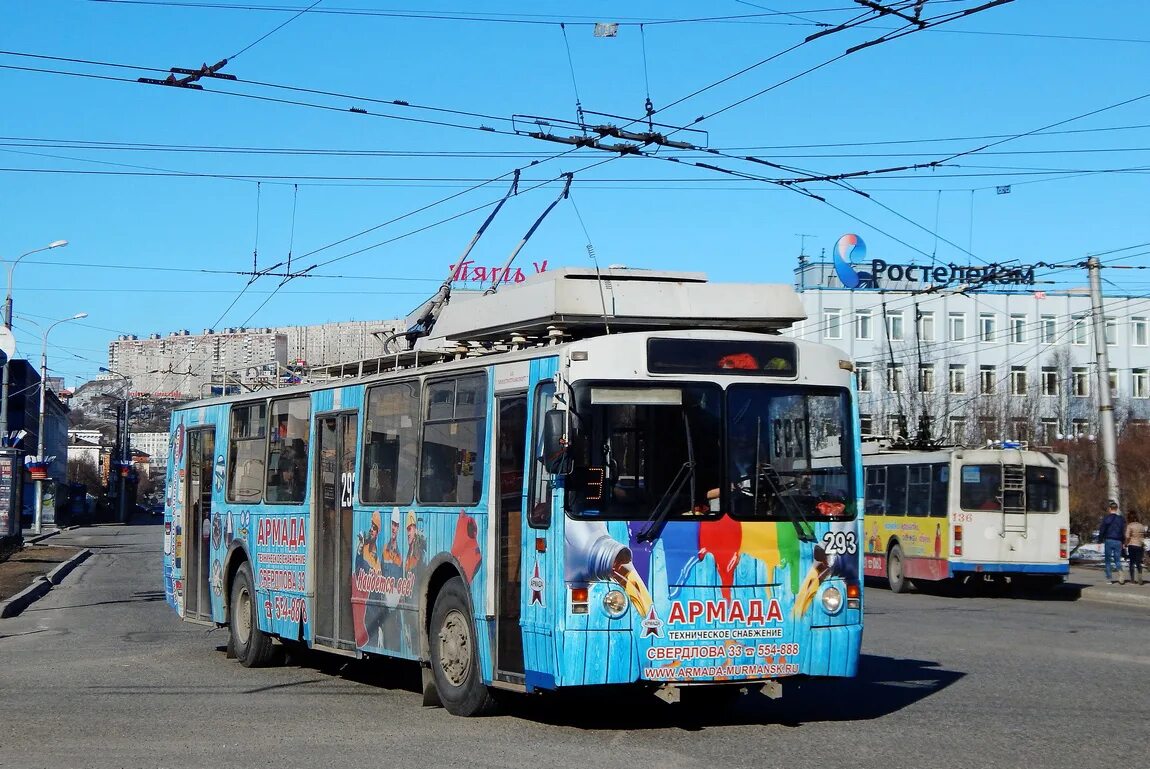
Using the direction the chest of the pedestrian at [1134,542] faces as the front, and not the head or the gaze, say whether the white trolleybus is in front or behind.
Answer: in front

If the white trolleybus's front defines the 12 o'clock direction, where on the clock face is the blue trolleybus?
The blue trolleybus is roughly at 8 o'clock from the white trolleybus.

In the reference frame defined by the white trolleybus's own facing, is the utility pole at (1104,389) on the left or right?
on its right

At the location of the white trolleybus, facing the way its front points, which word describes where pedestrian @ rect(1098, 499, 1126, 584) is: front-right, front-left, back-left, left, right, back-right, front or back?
right

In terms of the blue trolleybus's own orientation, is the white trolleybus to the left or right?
on its left

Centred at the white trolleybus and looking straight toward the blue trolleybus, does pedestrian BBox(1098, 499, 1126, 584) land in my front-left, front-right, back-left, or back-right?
back-left

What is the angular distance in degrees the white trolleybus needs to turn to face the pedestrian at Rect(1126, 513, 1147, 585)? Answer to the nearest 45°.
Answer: approximately 90° to its right

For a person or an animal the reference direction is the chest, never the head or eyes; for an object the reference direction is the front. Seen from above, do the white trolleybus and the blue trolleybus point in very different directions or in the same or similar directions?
very different directions

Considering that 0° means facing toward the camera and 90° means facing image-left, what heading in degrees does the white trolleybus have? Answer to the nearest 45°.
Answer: approximately 135°
